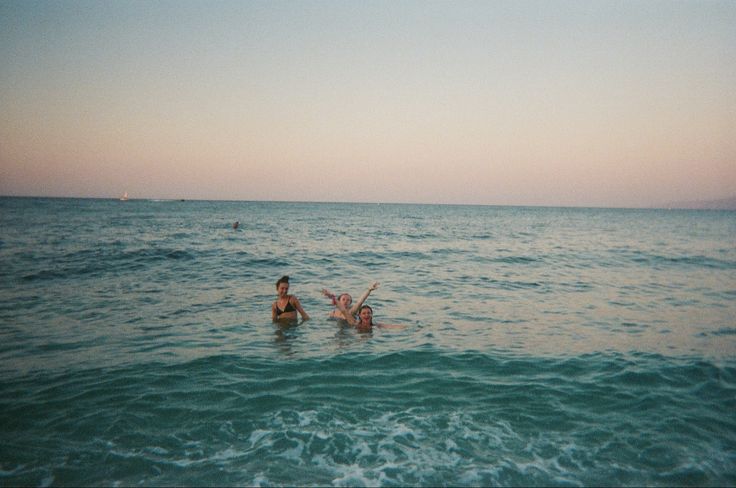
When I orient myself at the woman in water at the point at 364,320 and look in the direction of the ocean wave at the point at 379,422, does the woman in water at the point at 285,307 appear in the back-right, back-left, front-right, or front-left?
back-right

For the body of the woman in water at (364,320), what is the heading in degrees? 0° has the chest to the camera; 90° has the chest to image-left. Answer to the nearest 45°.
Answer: approximately 0°

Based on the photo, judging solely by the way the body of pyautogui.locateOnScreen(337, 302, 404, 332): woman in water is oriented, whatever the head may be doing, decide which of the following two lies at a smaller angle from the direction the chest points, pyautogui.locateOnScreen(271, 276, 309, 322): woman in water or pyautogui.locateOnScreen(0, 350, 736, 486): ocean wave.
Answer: the ocean wave

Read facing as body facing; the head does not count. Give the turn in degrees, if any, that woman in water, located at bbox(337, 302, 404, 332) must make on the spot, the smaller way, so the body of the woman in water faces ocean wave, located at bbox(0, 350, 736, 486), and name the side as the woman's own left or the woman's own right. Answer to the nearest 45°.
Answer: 0° — they already face it
